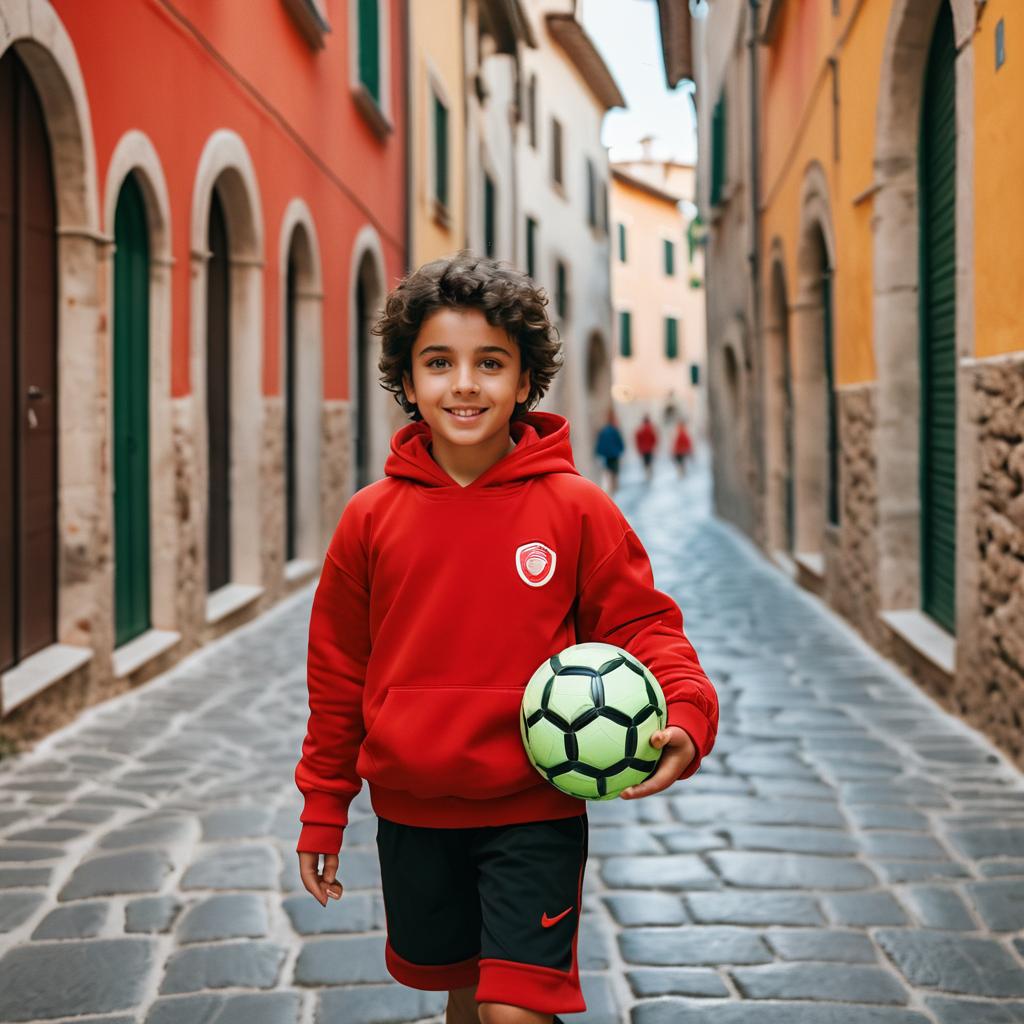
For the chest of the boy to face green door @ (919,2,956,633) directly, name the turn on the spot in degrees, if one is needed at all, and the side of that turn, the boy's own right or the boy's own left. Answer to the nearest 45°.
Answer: approximately 135° to the boy's own left

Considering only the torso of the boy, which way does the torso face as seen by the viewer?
toward the camera

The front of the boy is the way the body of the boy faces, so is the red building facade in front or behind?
behind

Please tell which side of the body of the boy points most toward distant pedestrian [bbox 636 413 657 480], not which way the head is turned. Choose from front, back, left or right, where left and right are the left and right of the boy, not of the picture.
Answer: back

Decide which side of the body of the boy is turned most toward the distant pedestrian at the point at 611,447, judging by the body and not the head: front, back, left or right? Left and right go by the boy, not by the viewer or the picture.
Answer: back
